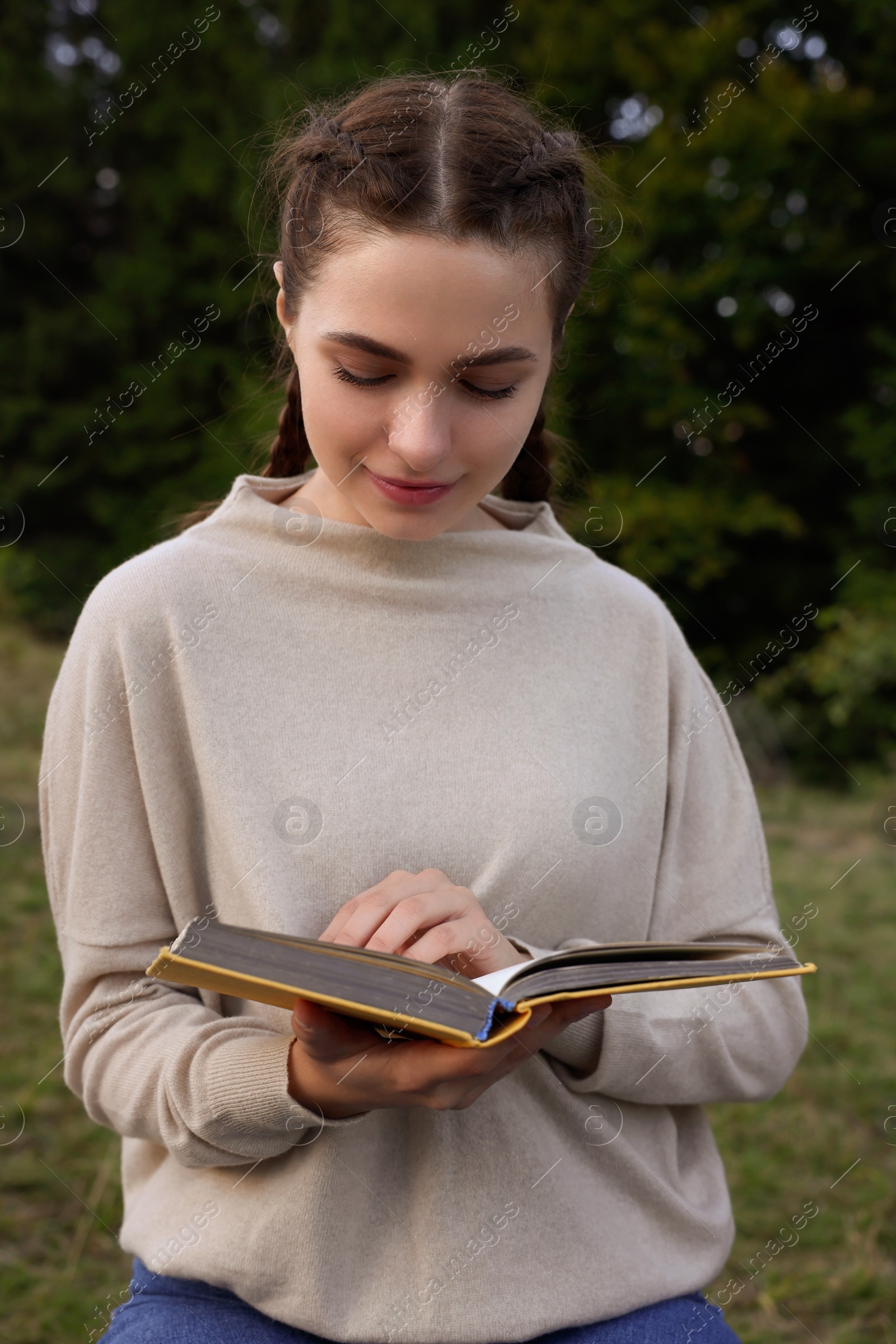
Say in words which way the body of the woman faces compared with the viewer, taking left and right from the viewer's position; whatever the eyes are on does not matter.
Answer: facing the viewer

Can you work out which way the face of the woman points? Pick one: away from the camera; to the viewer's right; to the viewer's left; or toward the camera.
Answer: toward the camera
